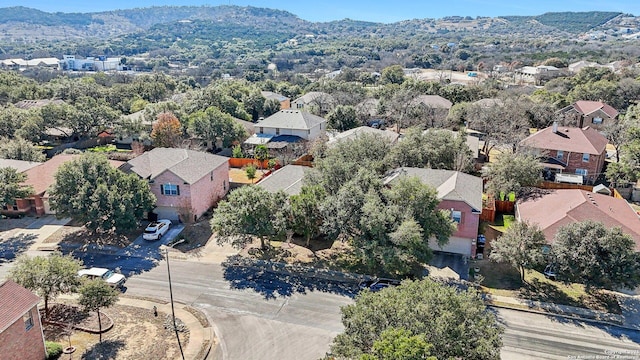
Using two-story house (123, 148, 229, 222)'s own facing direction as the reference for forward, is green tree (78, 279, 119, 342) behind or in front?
in front

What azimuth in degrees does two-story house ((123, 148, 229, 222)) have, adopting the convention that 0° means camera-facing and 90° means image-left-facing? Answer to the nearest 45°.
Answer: approximately 45°

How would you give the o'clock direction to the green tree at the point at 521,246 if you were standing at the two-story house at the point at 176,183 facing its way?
The green tree is roughly at 9 o'clock from the two-story house.

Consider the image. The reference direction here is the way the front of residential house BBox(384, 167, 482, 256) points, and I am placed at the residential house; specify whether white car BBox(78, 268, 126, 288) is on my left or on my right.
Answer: on my right

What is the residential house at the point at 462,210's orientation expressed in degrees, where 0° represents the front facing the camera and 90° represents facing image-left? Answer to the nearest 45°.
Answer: approximately 0°

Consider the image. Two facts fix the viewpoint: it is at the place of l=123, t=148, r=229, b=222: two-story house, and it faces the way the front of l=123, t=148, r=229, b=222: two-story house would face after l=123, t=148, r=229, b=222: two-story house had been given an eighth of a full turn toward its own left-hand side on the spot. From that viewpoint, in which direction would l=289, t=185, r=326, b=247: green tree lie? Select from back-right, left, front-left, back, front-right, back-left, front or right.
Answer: front-left

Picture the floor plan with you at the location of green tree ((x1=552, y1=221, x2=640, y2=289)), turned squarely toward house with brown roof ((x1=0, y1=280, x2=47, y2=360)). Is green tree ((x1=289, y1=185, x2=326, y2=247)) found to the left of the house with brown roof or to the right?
right

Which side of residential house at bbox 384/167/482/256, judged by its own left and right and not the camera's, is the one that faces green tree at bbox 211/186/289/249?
right

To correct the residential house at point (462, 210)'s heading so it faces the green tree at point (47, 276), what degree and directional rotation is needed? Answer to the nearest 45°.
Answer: approximately 45° to its right

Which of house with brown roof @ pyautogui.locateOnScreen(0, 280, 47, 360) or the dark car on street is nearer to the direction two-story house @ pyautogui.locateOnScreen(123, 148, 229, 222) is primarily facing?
the house with brown roof

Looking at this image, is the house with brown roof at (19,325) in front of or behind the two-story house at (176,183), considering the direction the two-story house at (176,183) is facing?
in front

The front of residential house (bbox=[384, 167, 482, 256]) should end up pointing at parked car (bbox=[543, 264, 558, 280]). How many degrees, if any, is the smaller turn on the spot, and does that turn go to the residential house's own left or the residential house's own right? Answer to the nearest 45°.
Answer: approximately 90° to the residential house's own left

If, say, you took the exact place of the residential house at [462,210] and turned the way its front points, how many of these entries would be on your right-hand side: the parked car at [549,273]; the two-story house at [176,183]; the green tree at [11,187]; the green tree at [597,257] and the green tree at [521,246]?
2

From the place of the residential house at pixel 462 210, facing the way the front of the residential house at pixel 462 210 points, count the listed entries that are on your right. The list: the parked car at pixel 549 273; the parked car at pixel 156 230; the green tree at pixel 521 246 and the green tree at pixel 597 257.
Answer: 1
